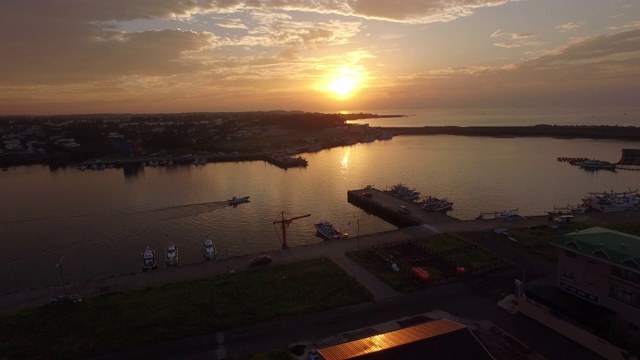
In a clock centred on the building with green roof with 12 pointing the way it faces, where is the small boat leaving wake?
The small boat leaving wake is roughly at 2 o'clock from the building with green roof.

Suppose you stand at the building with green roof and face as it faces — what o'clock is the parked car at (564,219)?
The parked car is roughly at 4 o'clock from the building with green roof.

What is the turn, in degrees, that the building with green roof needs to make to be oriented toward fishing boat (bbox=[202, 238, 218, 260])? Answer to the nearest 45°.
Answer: approximately 45° to its right

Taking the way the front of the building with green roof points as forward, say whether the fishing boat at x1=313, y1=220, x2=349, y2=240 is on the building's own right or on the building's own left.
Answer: on the building's own right

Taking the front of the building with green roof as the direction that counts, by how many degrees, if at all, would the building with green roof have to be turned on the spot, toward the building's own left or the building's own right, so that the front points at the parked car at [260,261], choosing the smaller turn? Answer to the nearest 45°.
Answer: approximately 45° to the building's own right

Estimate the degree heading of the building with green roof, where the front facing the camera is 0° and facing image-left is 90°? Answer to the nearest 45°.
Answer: approximately 45°

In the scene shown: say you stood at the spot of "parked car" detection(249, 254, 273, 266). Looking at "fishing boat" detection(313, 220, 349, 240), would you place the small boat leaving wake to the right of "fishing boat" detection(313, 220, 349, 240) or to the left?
left

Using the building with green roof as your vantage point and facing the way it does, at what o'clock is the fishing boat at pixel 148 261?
The fishing boat is roughly at 1 o'clock from the building with green roof.
